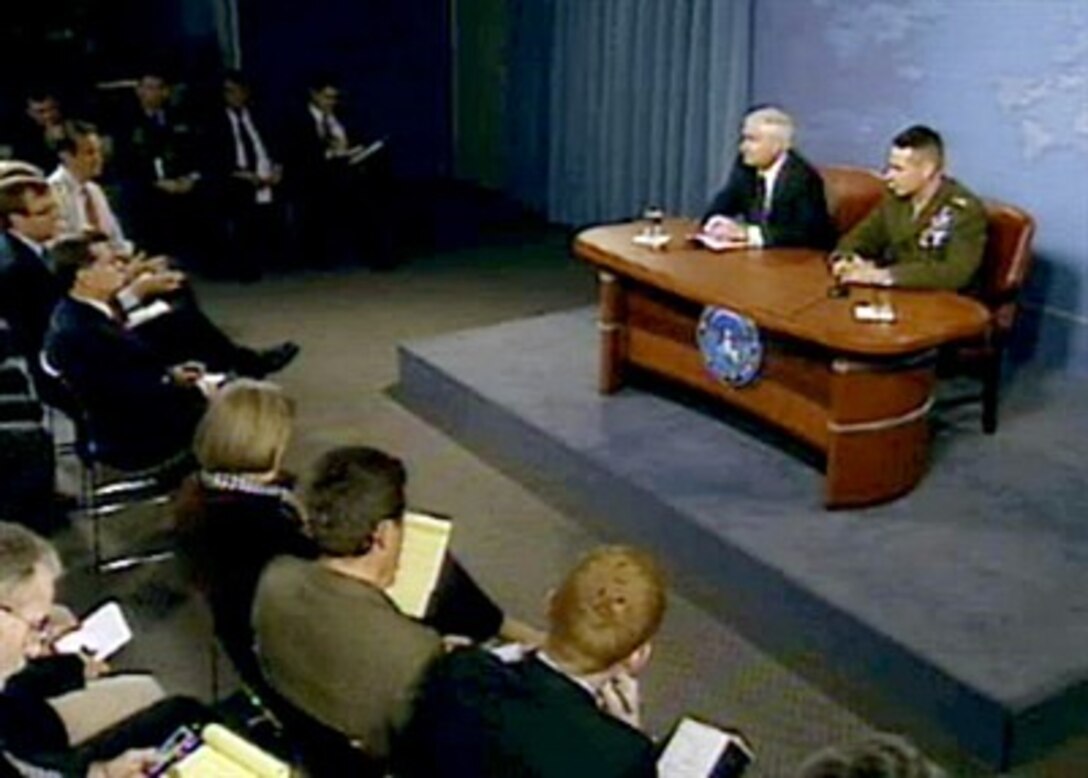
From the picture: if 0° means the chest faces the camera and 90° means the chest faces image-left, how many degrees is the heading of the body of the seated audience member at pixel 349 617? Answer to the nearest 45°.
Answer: approximately 225°

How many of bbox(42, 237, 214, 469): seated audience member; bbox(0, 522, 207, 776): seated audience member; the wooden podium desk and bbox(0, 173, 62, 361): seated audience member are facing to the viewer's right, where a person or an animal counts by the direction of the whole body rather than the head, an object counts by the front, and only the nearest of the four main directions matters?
3

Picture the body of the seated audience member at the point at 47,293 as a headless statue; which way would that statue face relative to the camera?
to the viewer's right

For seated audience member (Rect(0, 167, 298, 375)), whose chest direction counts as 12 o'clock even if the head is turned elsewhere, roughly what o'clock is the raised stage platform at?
The raised stage platform is roughly at 1 o'clock from the seated audience member.

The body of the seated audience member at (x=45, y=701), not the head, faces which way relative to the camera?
to the viewer's right

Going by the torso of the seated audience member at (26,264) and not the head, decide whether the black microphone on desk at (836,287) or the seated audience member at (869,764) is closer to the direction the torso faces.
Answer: the black microphone on desk

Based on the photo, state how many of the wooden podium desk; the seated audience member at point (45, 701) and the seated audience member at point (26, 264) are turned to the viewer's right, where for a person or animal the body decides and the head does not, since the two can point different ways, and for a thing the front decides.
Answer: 2

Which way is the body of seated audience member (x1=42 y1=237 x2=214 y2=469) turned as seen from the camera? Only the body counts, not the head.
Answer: to the viewer's right

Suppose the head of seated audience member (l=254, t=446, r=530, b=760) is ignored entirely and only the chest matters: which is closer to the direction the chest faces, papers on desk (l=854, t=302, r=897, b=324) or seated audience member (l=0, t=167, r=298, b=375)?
the papers on desk

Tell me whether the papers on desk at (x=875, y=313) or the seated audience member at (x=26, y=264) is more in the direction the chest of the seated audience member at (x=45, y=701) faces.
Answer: the papers on desk

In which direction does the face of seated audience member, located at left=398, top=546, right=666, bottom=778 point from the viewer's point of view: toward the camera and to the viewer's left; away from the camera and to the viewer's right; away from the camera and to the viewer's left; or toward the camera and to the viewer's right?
away from the camera and to the viewer's right

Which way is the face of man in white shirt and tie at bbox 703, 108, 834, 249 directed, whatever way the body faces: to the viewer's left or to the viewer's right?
to the viewer's left

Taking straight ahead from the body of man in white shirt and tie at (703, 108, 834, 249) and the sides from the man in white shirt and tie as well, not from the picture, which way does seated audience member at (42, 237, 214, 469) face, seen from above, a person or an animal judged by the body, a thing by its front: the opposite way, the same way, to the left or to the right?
the opposite way

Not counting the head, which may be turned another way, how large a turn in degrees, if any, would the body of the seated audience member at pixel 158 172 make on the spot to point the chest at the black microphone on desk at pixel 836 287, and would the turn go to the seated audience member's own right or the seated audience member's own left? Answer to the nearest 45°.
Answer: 0° — they already face it

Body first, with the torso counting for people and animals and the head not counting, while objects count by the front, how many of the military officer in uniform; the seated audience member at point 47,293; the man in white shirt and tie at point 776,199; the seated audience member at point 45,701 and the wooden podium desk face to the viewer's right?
2

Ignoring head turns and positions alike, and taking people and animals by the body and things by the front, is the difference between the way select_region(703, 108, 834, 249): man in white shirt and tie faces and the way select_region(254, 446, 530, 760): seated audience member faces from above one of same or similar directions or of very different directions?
very different directions

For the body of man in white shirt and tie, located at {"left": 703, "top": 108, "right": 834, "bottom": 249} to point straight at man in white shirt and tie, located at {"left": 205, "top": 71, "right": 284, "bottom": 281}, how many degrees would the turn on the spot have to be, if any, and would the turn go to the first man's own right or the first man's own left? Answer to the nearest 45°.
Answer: approximately 90° to the first man's own right
